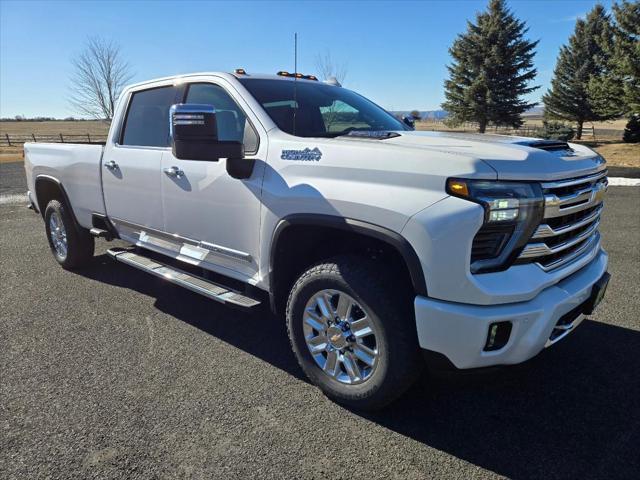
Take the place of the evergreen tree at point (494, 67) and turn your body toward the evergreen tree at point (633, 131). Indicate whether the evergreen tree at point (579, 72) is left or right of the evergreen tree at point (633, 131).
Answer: left

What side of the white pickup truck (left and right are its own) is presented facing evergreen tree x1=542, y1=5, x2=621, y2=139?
left

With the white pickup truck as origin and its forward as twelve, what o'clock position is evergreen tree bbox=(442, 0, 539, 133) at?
The evergreen tree is roughly at 8 o'clock from the white pickup truck.

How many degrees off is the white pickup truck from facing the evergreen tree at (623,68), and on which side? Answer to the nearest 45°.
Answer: approximately 90° to its left

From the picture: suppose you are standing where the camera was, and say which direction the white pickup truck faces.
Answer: facing the viewer and to the right of the viewer

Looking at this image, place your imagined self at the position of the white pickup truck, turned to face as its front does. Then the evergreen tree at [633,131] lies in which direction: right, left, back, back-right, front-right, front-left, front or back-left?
left
